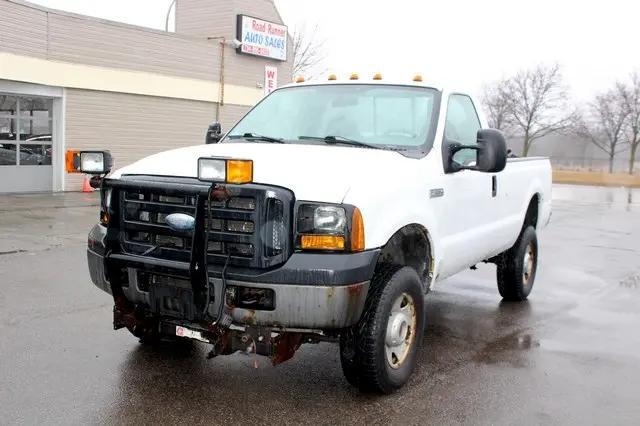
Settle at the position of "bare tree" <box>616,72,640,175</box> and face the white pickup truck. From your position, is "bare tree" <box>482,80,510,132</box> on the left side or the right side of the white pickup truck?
right

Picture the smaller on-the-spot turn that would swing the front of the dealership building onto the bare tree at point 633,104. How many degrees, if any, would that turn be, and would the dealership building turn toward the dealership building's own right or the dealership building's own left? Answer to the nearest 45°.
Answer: approximately 90° to the dealership building's own left

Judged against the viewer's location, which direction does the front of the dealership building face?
facing the viewer and to the right of the viewer

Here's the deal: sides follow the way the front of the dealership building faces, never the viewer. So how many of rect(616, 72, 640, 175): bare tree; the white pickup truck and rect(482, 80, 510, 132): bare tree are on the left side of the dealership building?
2

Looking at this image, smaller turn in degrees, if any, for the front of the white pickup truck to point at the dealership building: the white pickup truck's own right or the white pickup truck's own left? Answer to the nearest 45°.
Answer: approximately 135° to the white pickup truck's own right

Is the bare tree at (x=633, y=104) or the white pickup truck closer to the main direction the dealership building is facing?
the white pickup truck

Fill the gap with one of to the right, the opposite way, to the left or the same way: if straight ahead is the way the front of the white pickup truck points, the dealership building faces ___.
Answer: to the left

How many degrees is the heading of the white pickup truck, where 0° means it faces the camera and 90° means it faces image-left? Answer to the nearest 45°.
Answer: approximately 45°

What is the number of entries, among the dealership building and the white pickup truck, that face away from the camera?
0

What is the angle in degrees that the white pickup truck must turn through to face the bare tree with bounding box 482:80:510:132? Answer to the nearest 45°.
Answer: approximately 135° to its right

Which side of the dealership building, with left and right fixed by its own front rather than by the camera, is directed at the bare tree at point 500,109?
left
